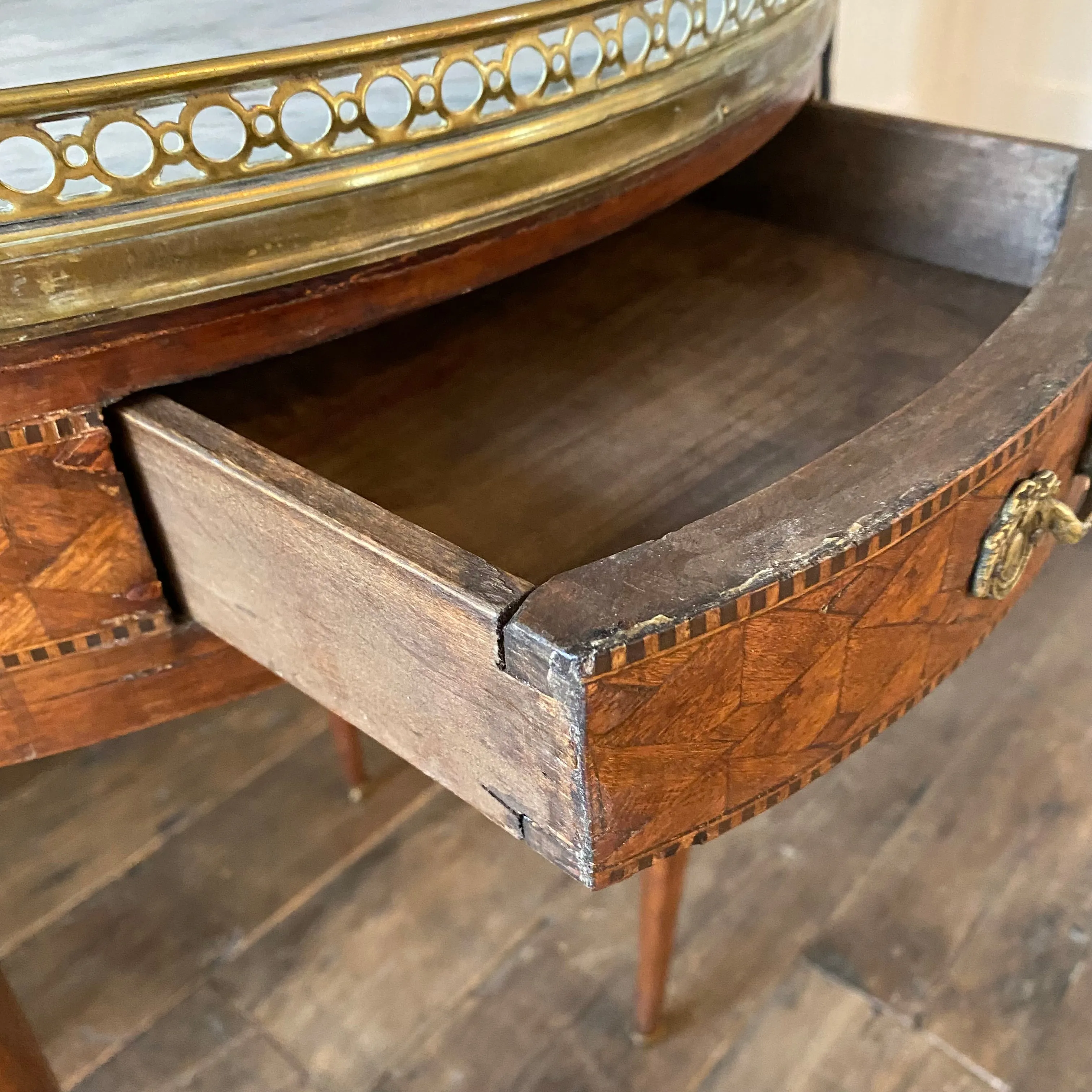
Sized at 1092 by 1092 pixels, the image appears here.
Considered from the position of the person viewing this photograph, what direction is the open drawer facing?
facing the viewer and to the right of the viewer
